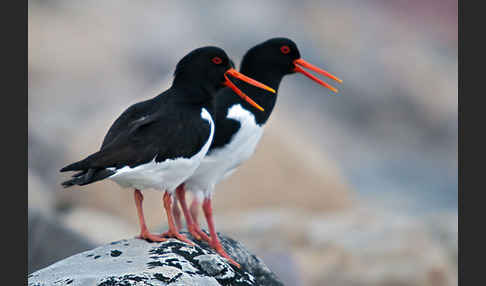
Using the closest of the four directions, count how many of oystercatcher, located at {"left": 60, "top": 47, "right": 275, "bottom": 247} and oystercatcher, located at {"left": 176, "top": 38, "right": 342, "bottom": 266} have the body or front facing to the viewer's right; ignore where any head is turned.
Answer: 2

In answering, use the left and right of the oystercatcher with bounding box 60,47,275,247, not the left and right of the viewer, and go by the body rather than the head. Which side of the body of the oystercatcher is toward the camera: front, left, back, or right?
right

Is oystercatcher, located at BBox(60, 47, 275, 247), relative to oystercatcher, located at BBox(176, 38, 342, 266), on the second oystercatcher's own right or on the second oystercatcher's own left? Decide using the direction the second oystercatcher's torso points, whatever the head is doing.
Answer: on the second oystercatcher's own right

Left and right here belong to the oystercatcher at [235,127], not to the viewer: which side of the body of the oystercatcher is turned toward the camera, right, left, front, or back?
right

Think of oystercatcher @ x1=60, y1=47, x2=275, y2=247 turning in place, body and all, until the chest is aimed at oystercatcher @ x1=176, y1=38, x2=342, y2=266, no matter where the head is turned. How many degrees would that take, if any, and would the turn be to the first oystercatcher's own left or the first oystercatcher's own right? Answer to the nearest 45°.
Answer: approximately 45° to the first oystercatcher's own left
